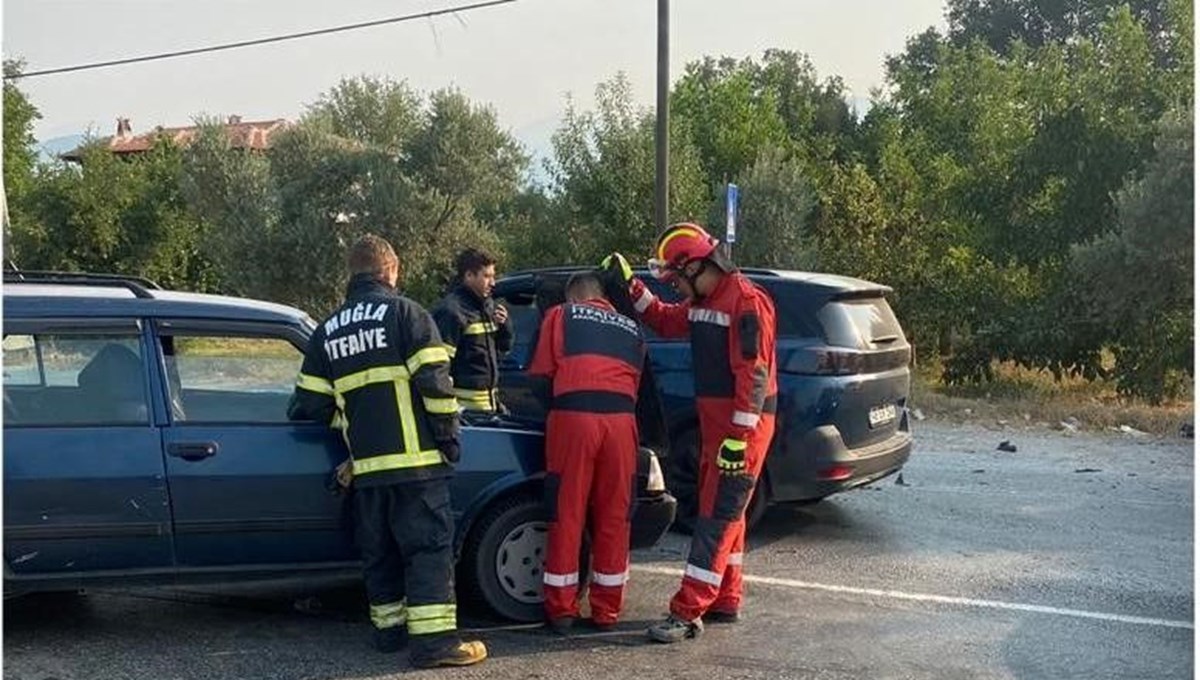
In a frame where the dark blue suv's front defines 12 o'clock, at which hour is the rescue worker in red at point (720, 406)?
The rescue worker in red is roughly at 8 o'clock from the dark blue suv.

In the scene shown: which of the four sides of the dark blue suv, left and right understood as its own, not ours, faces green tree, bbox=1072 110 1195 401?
right

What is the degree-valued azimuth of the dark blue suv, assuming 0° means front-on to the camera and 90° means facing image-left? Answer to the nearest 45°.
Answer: approximately 135°

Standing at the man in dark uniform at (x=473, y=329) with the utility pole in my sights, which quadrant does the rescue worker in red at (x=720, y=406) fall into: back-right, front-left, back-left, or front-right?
back-right

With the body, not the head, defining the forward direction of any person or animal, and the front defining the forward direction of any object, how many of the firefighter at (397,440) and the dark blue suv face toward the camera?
0

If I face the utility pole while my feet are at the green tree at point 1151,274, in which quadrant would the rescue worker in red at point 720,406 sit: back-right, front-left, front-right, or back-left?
front-left

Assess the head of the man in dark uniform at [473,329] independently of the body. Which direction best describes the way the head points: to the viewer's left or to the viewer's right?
to the viewer's right

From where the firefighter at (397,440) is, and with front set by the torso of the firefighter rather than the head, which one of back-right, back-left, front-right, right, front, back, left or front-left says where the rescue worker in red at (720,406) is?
front-right

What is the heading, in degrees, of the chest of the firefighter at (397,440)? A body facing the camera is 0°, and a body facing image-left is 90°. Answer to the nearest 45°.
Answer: approximately 225°

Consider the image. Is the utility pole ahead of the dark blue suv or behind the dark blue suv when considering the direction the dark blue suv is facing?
ahead

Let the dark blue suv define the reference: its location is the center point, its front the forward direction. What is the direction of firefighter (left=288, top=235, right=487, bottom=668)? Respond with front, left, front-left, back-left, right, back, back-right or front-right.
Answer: left
